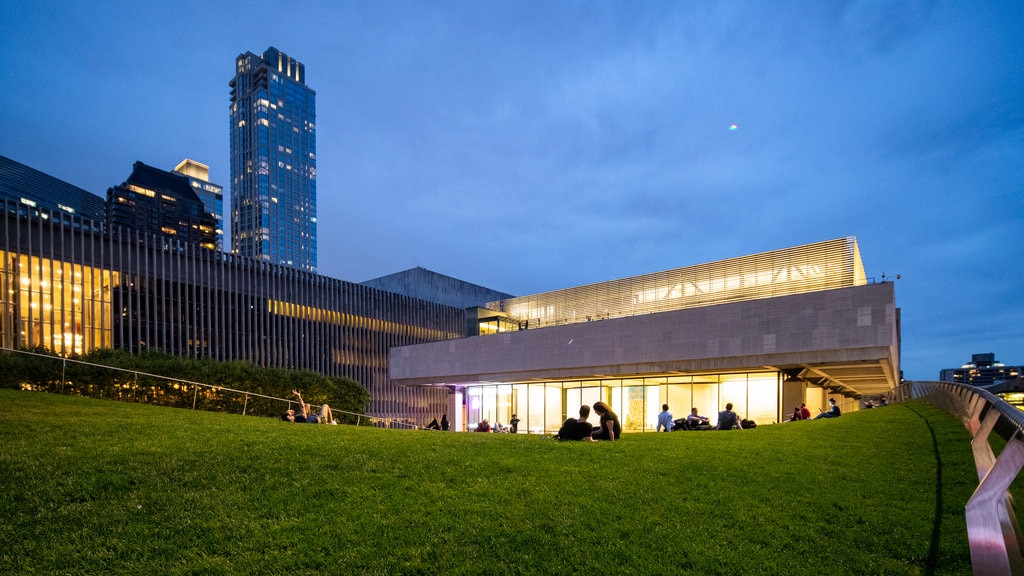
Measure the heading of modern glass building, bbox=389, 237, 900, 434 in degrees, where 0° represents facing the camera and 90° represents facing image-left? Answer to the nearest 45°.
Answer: approximately 45°
